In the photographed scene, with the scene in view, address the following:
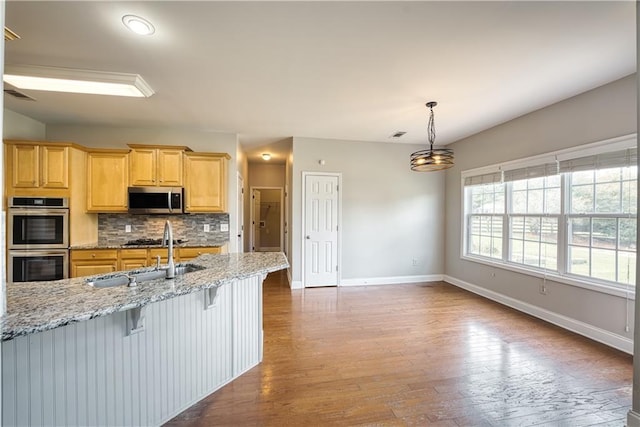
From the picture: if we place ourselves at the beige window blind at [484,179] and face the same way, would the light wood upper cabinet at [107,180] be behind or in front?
in front

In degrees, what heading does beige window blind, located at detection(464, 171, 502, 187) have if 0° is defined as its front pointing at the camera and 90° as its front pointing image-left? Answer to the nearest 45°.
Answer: approximately 45°

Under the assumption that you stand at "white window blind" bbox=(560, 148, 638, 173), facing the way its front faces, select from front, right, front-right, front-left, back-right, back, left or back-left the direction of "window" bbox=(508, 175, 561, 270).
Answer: right

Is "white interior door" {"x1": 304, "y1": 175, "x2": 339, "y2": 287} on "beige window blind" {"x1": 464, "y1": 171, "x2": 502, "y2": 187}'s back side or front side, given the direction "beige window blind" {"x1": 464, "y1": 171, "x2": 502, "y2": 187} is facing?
on the front side

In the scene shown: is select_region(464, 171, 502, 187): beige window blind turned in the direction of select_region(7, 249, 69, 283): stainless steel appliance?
yes

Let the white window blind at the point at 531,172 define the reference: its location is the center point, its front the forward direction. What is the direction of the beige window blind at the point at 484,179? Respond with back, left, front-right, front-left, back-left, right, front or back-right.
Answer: right

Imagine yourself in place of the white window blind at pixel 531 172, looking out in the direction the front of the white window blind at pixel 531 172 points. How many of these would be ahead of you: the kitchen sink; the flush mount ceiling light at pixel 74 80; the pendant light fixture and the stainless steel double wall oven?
4

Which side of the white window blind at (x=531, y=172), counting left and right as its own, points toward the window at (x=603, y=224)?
left
